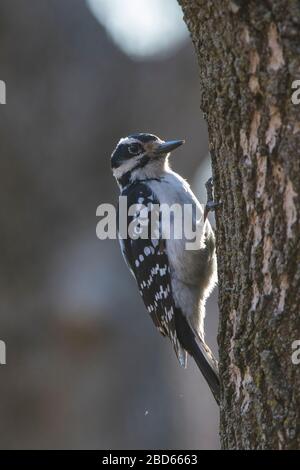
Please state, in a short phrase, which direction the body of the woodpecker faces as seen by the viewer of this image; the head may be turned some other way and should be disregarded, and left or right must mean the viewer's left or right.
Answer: facing to the right of the viewer
